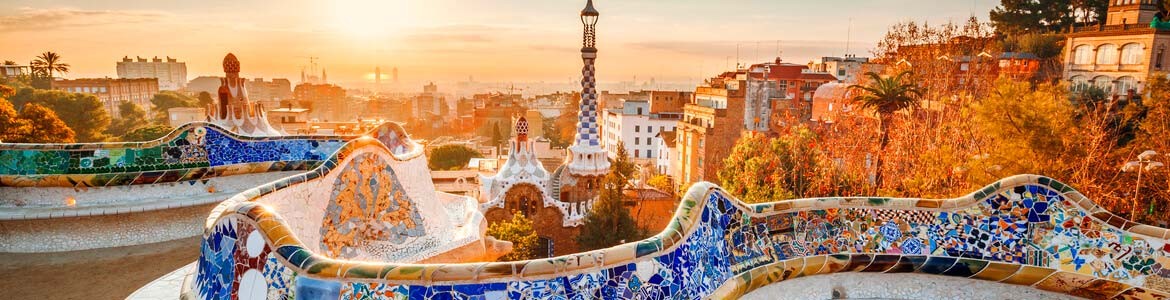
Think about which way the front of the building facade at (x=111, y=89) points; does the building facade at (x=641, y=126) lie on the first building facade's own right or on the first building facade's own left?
on the first building facade's own left

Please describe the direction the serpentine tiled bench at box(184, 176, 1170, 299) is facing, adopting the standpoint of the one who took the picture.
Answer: facing the viewer

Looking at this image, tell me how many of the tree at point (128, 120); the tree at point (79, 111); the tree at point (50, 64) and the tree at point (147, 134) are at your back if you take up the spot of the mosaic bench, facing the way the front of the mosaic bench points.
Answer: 4

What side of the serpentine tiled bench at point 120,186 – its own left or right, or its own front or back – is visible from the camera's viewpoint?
front

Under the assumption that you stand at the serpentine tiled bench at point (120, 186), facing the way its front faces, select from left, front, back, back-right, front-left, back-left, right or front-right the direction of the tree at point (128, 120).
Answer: back

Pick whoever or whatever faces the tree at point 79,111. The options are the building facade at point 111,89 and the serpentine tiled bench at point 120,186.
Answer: the building facade

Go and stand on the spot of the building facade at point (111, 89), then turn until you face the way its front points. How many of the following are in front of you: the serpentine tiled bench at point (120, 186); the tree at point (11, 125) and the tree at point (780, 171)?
3

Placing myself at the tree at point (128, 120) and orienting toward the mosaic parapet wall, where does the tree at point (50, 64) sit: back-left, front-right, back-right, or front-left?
back-right

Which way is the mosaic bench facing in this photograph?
toward the camera

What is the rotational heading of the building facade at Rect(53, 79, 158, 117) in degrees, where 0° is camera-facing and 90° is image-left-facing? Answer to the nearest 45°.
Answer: approximately 0°

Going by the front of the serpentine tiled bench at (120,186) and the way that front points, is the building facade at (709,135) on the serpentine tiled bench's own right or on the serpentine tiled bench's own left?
on the serpentine tiled bench's own left

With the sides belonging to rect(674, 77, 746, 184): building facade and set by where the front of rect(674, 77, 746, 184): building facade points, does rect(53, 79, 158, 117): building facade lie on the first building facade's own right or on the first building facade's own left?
on the first building facade's own right

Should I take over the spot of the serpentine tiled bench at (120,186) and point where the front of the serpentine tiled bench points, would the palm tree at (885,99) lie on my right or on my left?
on my left

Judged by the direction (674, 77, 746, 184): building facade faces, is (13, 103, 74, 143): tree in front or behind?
in front

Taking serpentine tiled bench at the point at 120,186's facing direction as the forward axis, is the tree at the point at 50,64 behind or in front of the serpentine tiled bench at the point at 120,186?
behind

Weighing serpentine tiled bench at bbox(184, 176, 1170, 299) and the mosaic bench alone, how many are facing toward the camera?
2

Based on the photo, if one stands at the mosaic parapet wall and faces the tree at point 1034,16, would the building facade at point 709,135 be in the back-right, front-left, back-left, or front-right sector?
front-left

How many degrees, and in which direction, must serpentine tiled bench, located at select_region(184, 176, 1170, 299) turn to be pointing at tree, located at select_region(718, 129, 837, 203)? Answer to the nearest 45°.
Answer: approximately 180°

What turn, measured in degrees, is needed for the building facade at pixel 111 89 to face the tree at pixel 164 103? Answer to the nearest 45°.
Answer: approximately 45° to its left
